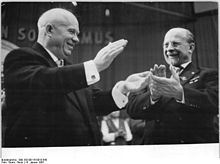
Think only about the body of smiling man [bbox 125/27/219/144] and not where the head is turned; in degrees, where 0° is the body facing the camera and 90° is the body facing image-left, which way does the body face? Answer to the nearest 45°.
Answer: approximately 45°

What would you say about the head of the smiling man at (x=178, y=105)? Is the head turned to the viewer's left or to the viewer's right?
to the viewer's left

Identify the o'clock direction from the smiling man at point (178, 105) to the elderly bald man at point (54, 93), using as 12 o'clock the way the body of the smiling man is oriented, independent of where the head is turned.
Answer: The elderly bald man is roughly at 1 o'clock from the smiling man.
